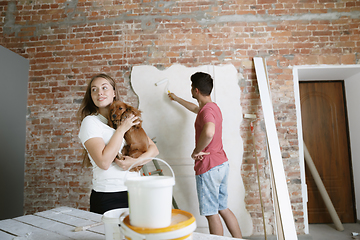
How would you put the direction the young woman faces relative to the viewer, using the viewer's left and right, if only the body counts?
facing the viewer and to the right of the viewer

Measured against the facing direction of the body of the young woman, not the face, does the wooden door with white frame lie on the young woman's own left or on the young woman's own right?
on the young woman's own left

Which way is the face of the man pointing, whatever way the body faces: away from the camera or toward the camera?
away from the camera

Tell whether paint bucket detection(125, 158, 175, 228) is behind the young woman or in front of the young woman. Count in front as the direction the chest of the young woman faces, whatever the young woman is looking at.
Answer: in front

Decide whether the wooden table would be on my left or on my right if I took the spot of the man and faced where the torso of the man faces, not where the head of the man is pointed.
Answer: on my left

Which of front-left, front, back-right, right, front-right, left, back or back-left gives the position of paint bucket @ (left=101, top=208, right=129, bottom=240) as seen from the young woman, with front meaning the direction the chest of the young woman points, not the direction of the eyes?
front-right

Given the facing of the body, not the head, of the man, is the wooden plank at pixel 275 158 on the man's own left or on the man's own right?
on the man's own right

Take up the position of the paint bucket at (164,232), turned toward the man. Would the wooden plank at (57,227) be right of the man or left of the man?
left

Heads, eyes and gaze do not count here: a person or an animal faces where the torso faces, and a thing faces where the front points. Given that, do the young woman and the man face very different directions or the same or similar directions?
very different directions

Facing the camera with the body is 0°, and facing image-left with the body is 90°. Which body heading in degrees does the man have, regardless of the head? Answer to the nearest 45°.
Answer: approximately 135°

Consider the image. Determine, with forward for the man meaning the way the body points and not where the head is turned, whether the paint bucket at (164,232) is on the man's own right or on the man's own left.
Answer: on the man's own left
